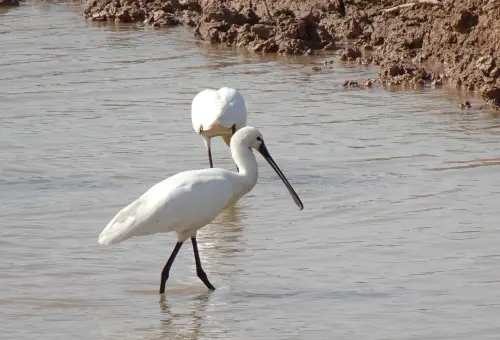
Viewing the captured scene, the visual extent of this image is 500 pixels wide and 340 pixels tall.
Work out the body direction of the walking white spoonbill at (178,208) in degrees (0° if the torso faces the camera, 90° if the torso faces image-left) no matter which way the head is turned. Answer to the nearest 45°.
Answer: approximately 270°

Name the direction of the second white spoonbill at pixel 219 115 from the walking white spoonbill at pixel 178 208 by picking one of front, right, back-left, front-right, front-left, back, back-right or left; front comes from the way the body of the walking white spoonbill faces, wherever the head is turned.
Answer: left

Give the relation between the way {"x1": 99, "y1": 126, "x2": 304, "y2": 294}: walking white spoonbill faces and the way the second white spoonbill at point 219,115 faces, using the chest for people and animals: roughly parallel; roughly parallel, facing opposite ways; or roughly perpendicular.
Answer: roughly perpendicular
